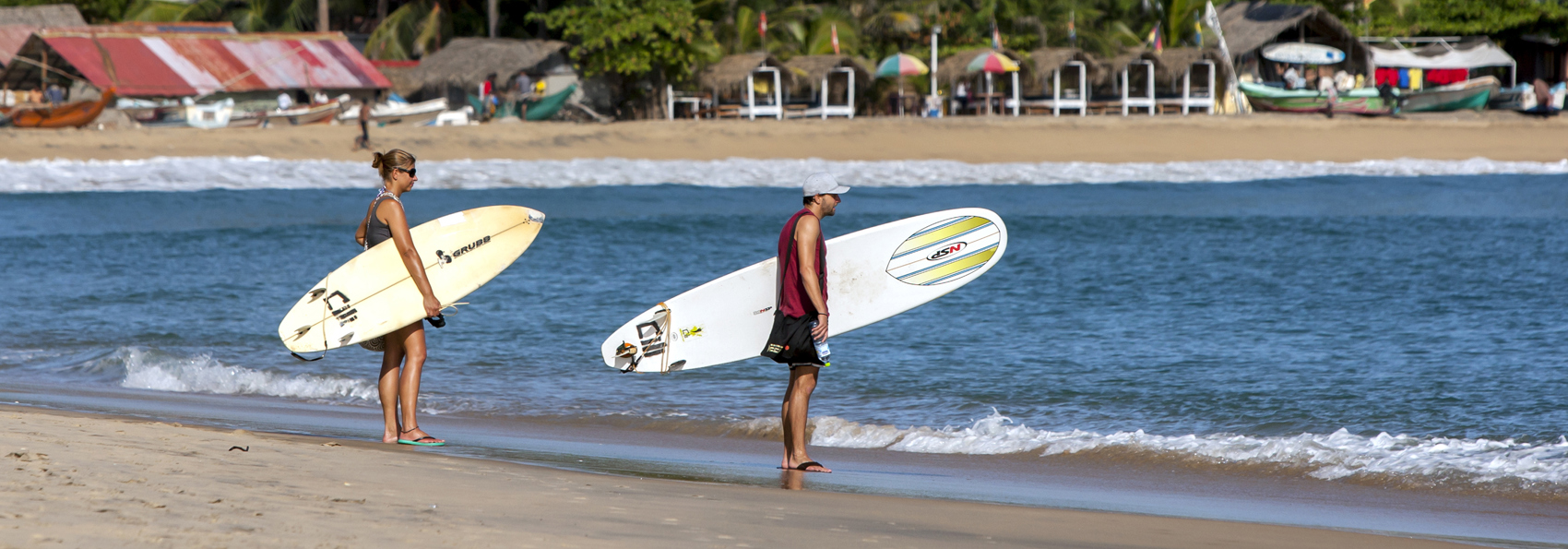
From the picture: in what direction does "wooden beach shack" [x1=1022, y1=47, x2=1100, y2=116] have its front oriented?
toward the camera

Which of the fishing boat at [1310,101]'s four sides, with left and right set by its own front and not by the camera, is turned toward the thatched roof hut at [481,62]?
front

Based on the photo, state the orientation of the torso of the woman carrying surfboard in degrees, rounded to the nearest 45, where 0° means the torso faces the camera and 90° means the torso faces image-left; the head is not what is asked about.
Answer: approximately 270°

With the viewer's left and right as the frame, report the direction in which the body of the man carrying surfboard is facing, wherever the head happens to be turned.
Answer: facing to the right of the viewer

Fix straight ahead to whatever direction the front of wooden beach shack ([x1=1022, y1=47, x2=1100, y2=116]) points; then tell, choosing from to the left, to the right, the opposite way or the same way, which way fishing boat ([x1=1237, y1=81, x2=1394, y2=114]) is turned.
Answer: to the right

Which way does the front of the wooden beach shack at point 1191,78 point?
toward the camera

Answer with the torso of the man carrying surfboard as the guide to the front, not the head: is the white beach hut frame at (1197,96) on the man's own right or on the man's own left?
on the man's own left

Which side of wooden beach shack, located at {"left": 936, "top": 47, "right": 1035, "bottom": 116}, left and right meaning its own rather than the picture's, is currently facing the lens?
front

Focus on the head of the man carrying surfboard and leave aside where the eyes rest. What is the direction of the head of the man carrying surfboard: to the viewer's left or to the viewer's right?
to the viewer's right

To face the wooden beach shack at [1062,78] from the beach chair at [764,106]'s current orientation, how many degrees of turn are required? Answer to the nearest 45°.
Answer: approximately 90° to its left

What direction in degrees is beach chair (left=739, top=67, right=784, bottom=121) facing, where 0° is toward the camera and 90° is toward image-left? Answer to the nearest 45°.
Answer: approximately 0°
